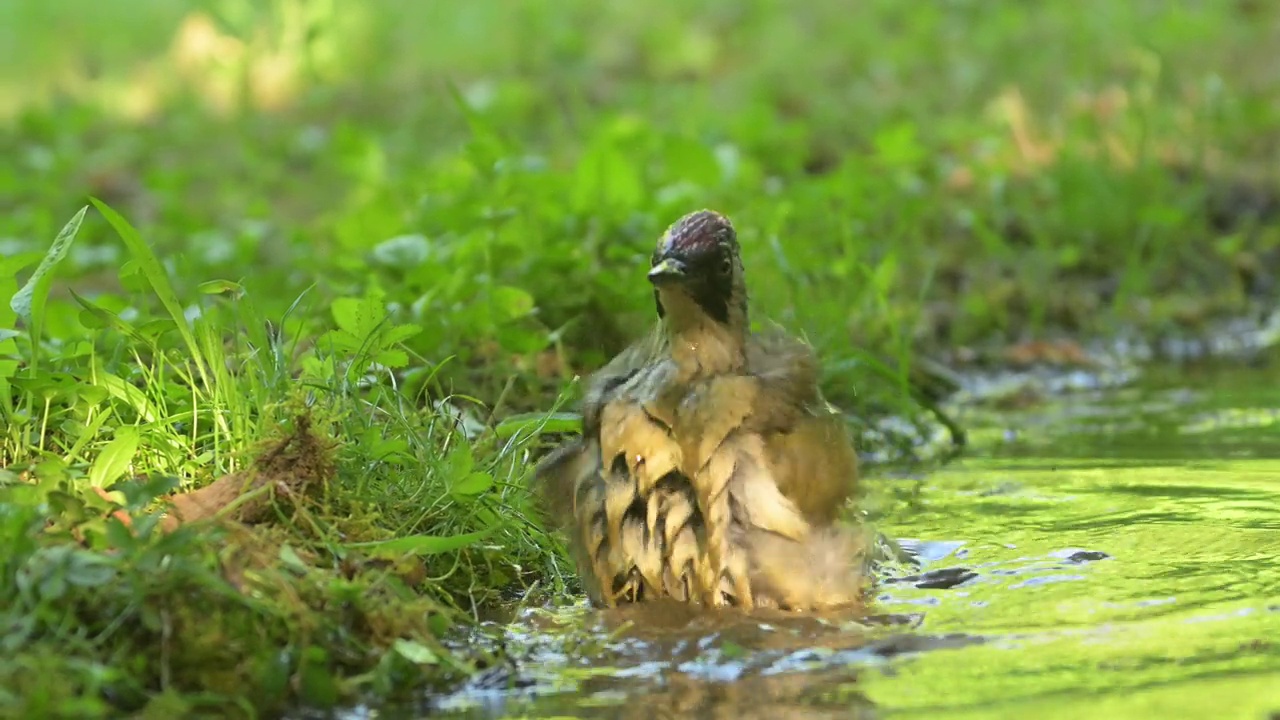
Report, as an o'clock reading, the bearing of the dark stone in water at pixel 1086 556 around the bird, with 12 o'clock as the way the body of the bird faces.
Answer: The dark stone in water is roughly at 8 o'clock from the bird.

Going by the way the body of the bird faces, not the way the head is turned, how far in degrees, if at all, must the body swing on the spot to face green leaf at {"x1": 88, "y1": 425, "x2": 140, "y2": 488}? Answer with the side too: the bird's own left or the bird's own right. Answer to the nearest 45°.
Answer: approximately 90° to the bird's own right

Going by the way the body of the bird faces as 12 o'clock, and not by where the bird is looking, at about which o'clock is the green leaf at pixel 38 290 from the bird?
The green leaf is roughly at 3 o'clock from the bird.

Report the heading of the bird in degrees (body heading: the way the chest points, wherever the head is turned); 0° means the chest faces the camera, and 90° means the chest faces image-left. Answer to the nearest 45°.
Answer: approximately 0°

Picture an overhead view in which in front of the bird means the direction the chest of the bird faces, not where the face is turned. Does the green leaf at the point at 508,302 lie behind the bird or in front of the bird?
behind

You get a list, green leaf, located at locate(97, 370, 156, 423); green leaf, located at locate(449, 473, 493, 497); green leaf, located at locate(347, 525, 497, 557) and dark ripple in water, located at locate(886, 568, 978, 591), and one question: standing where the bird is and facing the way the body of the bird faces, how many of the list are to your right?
3

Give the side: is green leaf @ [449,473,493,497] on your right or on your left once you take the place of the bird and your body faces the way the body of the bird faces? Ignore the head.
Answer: on your right

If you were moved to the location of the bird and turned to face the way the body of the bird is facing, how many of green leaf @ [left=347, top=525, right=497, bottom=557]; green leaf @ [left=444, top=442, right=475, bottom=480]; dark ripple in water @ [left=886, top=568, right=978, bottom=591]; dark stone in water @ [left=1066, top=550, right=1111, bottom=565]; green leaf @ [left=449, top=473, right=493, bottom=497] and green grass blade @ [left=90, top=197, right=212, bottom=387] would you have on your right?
4

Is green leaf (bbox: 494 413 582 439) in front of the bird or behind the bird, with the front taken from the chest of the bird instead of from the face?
behind

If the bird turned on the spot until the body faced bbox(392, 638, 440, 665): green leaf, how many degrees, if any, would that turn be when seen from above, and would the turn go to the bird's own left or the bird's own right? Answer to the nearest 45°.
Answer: approximately 45° to the bird's own right
